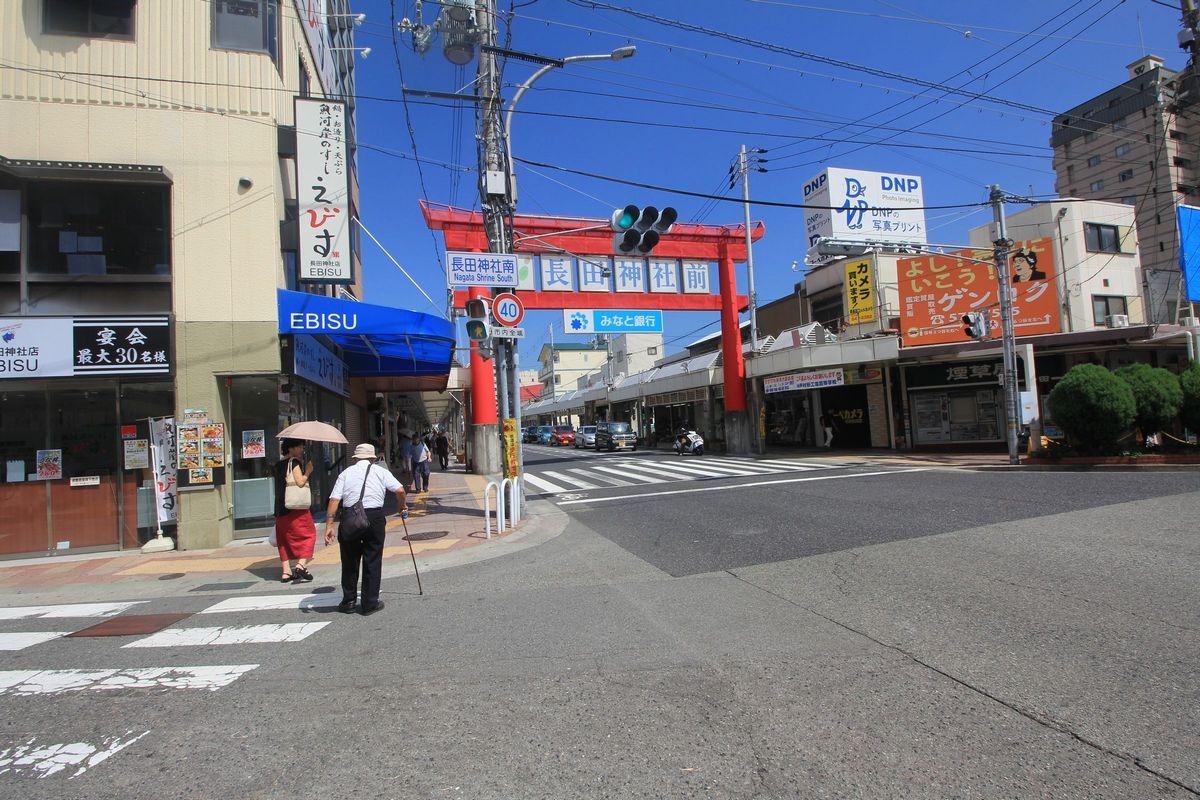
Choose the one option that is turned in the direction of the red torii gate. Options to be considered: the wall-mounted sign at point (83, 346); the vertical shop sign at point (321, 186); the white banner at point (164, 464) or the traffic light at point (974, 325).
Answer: the traffic light

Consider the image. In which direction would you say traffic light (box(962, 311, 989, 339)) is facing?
to the viewer's left

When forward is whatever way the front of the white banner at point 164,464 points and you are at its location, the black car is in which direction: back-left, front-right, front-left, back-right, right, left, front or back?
back-left

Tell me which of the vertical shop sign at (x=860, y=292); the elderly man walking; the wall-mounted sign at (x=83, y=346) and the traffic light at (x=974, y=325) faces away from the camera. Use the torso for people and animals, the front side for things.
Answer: the elderly man walking

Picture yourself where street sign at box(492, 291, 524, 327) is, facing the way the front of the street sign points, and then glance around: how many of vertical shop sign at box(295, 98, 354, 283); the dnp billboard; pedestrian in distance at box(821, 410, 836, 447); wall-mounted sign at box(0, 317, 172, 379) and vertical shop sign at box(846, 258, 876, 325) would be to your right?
2

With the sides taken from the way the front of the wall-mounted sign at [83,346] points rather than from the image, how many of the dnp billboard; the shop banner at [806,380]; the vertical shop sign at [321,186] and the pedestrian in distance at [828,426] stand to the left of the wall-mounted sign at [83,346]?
4

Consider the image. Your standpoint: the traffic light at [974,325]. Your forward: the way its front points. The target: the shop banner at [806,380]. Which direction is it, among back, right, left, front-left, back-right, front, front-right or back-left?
front-right

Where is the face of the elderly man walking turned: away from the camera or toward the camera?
away from the camera

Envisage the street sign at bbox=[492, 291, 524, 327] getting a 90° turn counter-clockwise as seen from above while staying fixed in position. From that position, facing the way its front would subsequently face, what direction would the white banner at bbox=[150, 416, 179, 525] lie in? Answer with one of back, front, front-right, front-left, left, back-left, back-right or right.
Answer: back

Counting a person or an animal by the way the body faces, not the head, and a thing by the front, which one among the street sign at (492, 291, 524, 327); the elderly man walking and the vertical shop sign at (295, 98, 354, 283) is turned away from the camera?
the elderly man walking

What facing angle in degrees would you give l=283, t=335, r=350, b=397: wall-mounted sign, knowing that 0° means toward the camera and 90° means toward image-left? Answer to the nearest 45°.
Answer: approximately 315°

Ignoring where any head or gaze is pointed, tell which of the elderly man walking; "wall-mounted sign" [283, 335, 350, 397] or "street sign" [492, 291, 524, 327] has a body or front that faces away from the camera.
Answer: the elderly man walking

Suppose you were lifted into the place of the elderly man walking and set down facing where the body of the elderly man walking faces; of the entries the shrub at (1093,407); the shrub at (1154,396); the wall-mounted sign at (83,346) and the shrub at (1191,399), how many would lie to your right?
3

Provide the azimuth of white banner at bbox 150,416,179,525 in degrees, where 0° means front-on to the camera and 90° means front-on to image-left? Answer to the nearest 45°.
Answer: approximately 0°

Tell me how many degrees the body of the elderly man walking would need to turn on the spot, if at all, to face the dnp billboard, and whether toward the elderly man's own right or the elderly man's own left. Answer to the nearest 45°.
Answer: approximately 45° to the elderly man's own right
